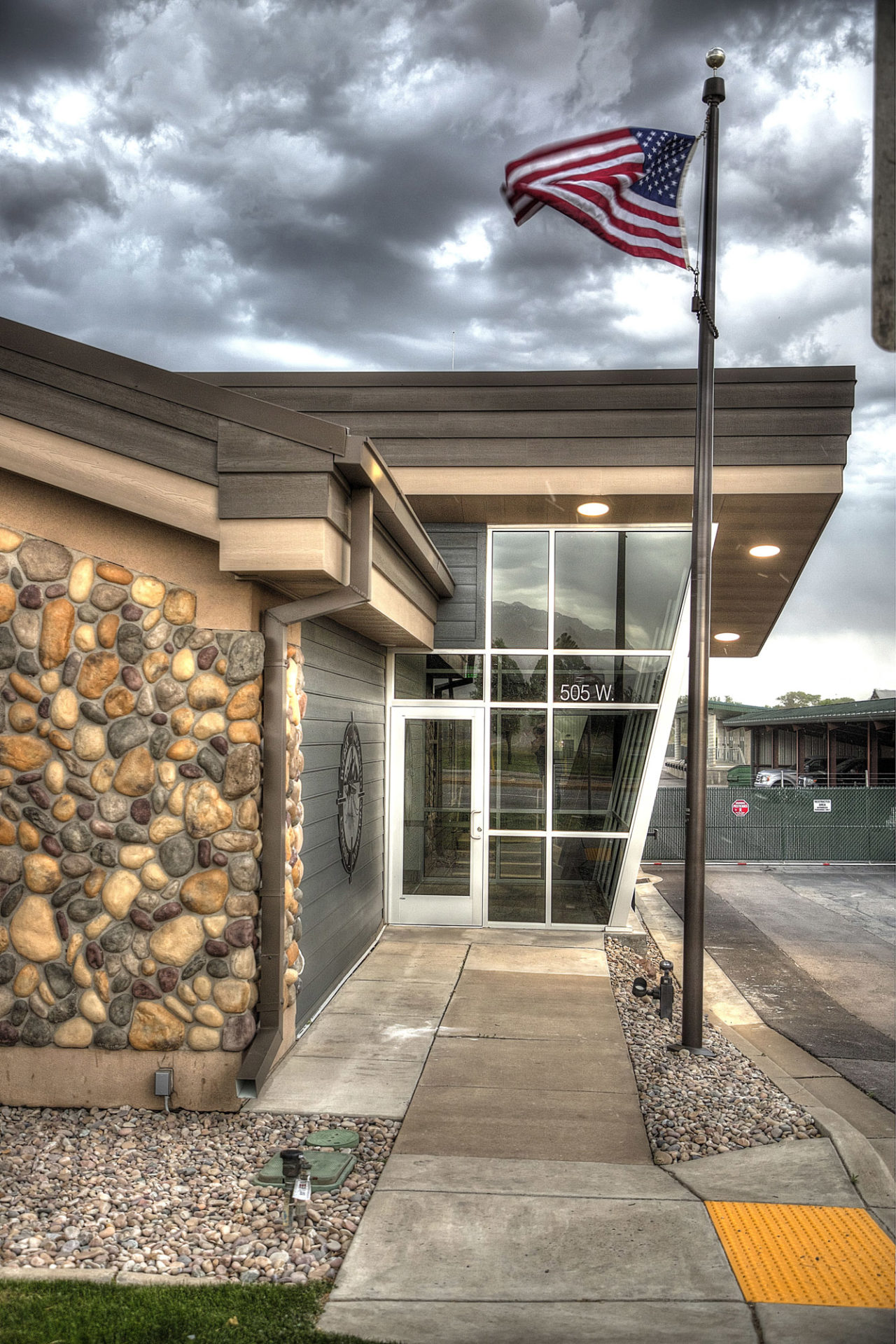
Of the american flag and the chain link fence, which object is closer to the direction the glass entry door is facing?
the american flag

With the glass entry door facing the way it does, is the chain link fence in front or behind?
behind

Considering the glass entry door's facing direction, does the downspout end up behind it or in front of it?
in front

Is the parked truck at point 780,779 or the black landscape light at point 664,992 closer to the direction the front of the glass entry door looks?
the black landscape light

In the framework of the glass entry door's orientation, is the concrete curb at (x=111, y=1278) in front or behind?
in front

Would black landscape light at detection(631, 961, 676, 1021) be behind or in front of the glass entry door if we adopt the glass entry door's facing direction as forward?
in front

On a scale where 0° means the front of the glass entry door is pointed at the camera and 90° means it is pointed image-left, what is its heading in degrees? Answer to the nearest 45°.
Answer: approximately 0°
